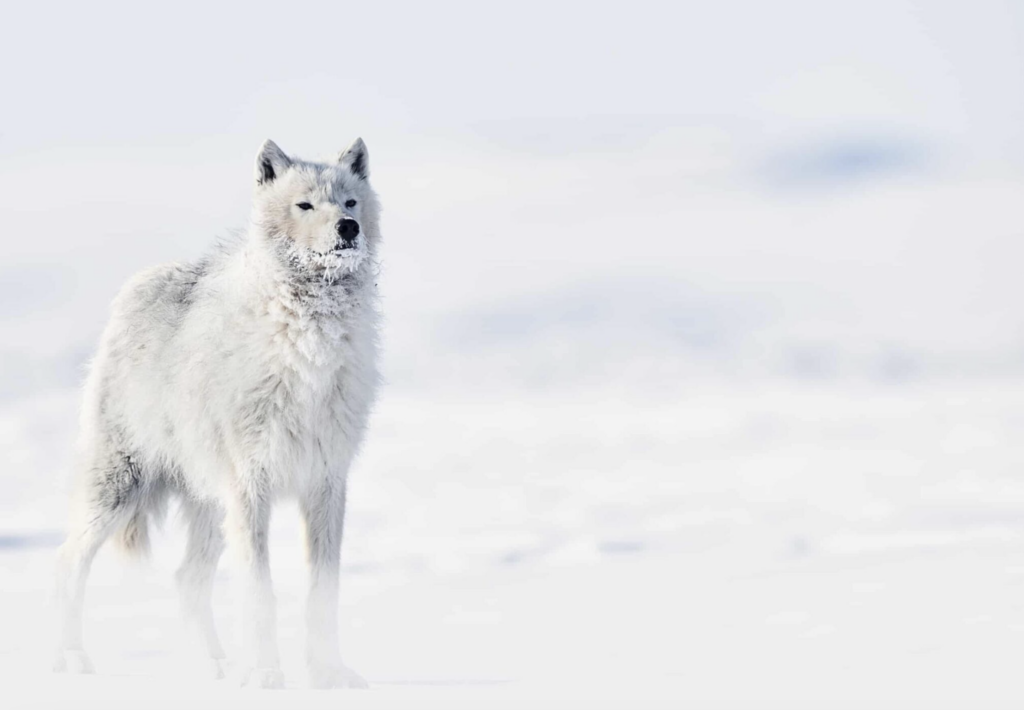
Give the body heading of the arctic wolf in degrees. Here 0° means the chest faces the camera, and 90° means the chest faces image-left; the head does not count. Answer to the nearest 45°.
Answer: approximately 315°
